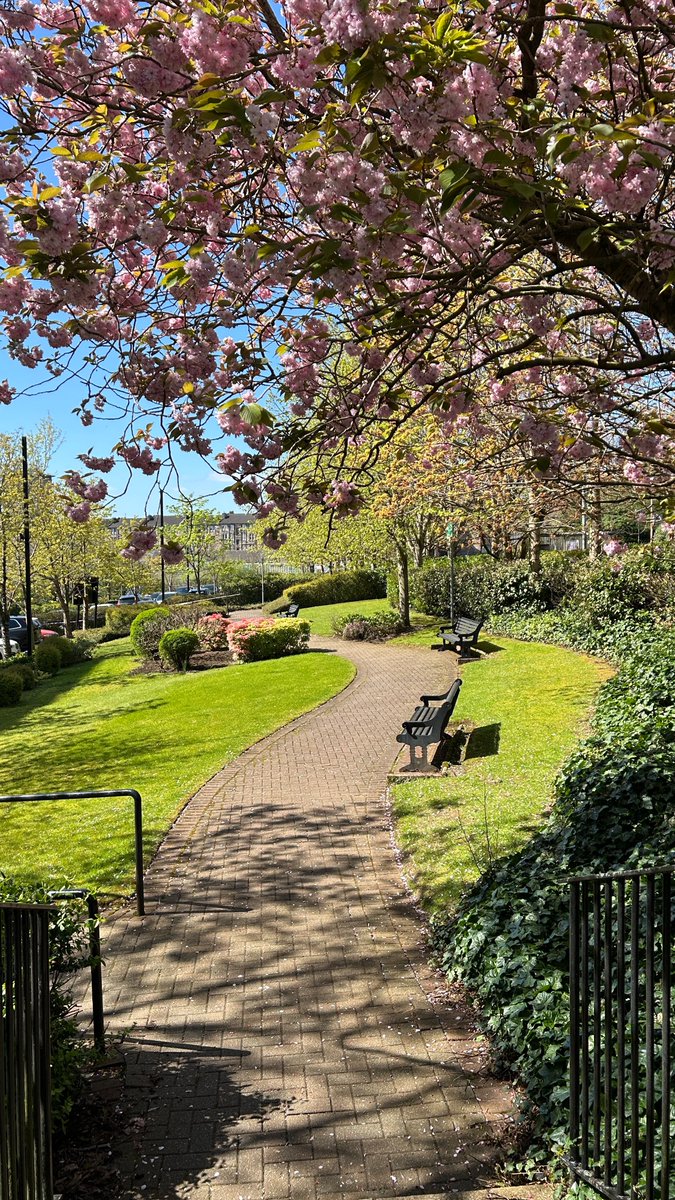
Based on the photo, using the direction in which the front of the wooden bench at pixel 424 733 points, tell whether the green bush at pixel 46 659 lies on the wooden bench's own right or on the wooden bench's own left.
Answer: on the wooden bench's own right

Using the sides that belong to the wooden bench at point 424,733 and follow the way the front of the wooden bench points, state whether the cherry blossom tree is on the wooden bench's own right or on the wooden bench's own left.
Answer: on the wooden bench's own left

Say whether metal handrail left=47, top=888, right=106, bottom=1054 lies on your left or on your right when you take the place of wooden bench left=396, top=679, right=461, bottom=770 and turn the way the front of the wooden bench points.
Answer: on your left

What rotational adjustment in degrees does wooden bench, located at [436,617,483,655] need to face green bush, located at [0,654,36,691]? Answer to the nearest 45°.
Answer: approximately 45° to its right

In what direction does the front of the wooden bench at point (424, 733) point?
to the viewer's left

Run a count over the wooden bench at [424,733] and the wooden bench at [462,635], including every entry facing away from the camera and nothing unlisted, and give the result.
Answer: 0

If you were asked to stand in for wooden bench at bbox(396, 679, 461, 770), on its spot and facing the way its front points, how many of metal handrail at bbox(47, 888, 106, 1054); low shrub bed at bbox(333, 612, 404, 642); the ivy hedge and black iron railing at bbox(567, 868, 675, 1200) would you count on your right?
1

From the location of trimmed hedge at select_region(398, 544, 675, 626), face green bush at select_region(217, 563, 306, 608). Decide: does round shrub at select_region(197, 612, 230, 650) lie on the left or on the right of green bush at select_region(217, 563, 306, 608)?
left

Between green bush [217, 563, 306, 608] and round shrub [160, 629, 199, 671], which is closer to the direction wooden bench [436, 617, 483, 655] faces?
the round shrub
